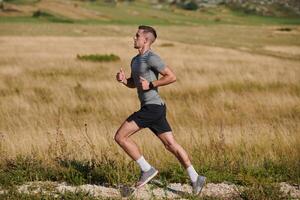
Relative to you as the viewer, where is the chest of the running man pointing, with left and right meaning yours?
facing to the left of the viewer

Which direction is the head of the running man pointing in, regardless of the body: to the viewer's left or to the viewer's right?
to the viewer's left
